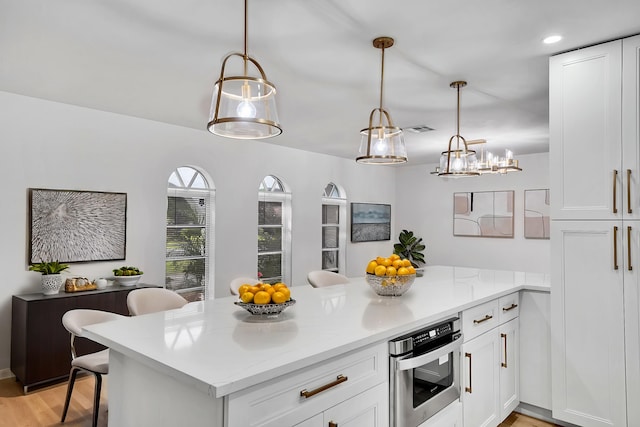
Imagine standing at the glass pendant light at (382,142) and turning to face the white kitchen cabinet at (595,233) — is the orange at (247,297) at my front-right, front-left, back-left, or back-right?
back-right

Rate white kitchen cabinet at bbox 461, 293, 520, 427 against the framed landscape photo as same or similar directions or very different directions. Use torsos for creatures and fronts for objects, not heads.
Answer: same or similar directions

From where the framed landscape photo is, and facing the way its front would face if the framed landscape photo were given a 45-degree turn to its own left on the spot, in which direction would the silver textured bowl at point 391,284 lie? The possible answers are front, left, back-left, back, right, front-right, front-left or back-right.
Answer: right

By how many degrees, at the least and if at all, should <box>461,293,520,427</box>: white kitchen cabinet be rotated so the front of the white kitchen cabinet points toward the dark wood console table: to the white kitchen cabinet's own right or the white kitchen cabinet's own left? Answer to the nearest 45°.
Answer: approximately 135° to the white kitchen cabinet's own right

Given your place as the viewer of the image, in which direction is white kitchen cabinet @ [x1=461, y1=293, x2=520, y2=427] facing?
facing the viewer and to the right of the viewer

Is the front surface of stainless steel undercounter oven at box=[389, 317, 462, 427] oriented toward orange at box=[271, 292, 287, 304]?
no

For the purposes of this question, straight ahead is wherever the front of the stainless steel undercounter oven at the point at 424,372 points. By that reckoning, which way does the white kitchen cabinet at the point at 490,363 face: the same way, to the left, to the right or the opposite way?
the same way

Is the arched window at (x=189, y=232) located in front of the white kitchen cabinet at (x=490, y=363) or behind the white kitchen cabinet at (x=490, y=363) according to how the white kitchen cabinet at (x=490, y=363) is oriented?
behind

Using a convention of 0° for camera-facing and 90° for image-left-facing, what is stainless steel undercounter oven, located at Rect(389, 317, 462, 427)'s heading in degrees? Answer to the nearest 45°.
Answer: approximately 315°

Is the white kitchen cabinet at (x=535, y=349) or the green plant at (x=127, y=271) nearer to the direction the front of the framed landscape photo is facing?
the white kitchen cabinet

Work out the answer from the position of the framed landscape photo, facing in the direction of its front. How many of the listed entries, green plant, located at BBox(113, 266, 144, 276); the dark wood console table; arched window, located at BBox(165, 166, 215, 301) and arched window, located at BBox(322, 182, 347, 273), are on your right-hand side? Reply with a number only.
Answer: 4

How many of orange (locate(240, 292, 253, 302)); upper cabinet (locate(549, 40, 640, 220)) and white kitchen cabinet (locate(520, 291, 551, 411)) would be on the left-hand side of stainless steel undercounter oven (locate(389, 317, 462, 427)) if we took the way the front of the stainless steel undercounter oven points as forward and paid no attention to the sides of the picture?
2

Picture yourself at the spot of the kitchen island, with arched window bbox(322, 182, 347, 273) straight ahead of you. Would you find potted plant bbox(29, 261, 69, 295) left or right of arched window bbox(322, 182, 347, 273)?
left

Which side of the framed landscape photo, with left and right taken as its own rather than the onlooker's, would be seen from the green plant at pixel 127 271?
right

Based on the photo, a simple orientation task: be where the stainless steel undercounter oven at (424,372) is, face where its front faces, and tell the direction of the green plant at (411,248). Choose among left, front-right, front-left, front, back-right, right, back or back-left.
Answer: back-left

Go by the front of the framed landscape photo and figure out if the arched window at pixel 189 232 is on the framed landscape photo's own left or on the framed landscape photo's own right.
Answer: on the framed landscape photo's own right

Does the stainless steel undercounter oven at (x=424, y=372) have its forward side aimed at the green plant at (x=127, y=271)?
no

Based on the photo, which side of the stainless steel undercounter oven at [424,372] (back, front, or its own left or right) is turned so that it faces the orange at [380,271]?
back

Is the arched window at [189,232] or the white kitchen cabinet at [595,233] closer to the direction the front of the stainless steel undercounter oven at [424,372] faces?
the white kitchen cabinet

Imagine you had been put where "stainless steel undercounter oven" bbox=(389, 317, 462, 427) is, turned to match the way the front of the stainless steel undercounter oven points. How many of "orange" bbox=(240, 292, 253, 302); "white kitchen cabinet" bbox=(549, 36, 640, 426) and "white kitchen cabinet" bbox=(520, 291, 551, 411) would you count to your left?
2
